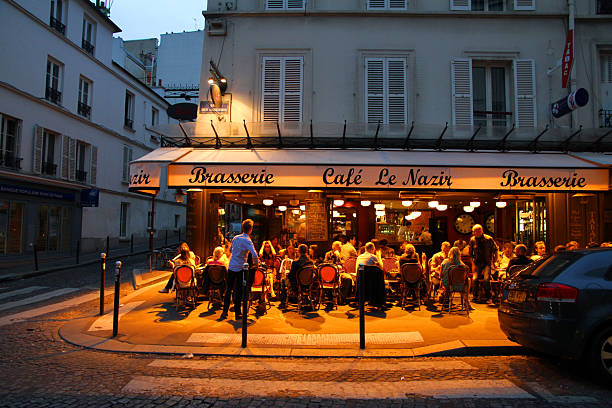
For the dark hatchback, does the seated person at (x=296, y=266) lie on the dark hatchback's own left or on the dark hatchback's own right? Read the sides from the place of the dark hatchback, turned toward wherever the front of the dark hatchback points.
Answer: on the dark hatchback's own left

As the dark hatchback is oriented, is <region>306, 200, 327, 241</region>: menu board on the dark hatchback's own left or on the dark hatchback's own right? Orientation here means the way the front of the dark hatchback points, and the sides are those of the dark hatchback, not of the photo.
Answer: on the dark hatchback's own left

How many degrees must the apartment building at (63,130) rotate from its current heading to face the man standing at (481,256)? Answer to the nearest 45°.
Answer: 0° — it already faces them

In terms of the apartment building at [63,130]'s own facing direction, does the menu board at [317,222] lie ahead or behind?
ahead

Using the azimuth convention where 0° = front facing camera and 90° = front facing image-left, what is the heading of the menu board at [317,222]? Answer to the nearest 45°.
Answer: approximately 0°

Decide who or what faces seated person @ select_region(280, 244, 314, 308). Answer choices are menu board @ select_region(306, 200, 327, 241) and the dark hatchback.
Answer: the menu board

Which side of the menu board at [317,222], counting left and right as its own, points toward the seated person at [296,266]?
front

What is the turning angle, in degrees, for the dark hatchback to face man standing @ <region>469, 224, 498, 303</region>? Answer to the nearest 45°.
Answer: approximately 45° to its left

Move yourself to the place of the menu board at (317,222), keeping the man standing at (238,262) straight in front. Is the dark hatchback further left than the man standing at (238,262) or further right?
left

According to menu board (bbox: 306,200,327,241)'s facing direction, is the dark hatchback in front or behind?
in front

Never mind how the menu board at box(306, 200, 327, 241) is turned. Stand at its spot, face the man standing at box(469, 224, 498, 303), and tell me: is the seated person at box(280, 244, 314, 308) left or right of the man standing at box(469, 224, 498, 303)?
right

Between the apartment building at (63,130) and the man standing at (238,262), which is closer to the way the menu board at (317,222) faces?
the man standing

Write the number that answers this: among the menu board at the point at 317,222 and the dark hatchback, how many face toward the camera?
1
